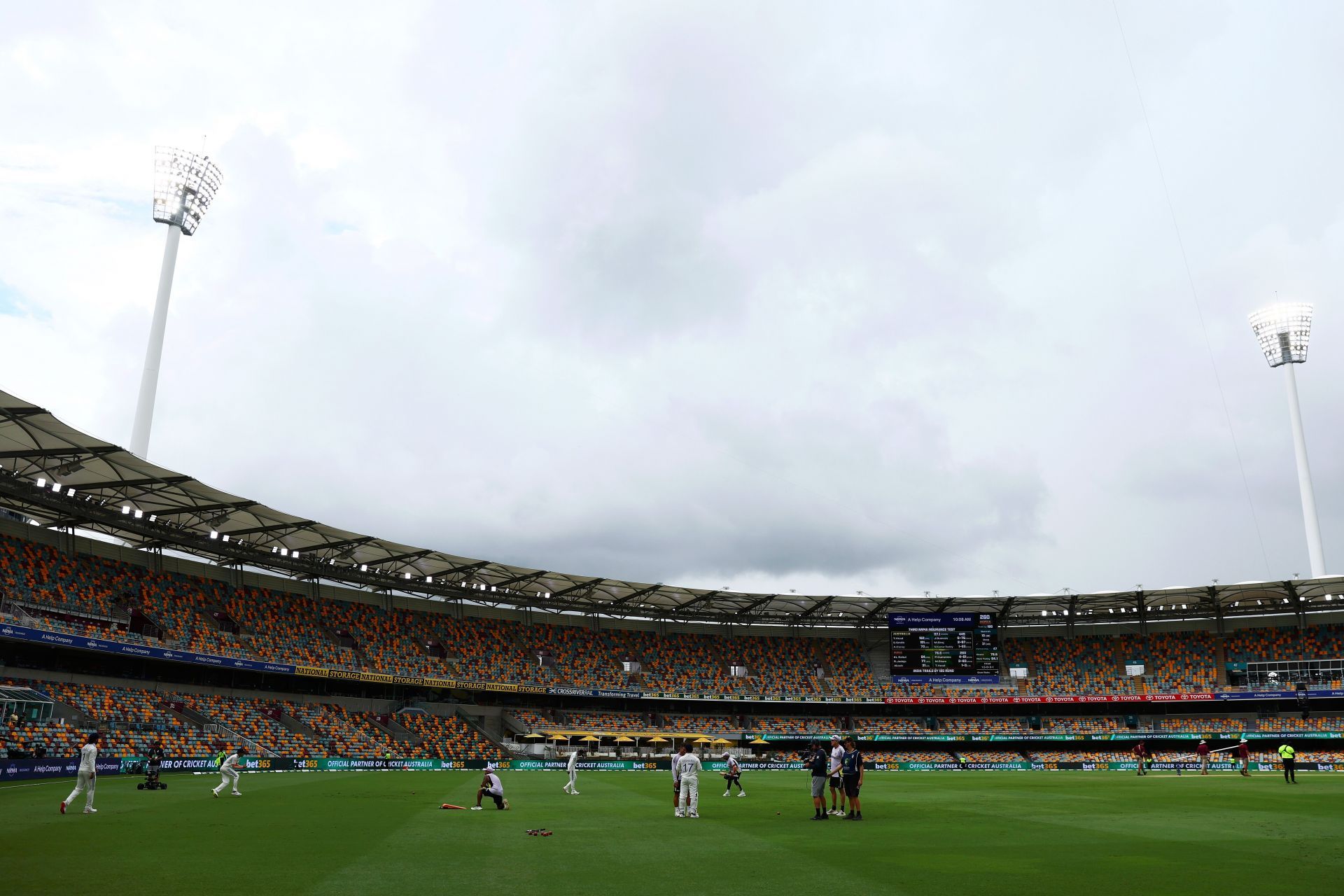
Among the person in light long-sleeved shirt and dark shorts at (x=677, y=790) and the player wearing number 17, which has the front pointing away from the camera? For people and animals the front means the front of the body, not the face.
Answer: the player wearing number 17

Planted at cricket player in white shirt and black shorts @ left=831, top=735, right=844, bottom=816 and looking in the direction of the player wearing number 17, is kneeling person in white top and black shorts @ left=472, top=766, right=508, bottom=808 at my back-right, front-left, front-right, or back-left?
front-right

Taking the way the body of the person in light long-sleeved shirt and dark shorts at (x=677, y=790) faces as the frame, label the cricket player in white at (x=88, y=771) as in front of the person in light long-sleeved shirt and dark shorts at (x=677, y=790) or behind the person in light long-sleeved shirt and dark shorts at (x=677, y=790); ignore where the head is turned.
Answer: behind

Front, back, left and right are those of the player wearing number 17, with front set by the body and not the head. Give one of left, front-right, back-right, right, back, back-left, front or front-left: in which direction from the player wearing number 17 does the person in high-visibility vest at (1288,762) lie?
front-right

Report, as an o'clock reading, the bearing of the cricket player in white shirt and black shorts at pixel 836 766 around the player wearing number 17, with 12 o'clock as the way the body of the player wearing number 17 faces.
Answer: The cricket player in white shirt and black shorts is roughly at 3 o'clock from the player wearing number 17.

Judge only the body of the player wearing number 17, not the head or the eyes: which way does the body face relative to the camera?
away from the camera
